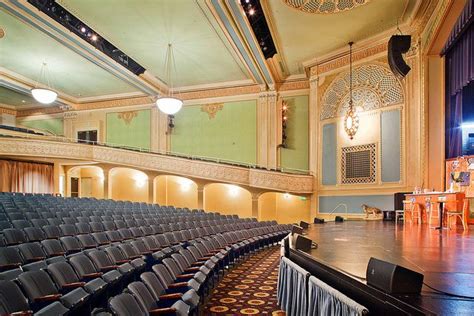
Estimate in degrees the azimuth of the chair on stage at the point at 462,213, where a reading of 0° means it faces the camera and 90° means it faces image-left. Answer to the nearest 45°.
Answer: approximately 90°

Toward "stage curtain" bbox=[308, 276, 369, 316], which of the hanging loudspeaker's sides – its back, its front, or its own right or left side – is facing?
left

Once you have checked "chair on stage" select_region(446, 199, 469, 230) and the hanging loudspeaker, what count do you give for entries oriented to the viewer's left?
2

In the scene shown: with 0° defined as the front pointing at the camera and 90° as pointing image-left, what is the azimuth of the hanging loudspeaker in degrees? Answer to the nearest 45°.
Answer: approximately 90°
